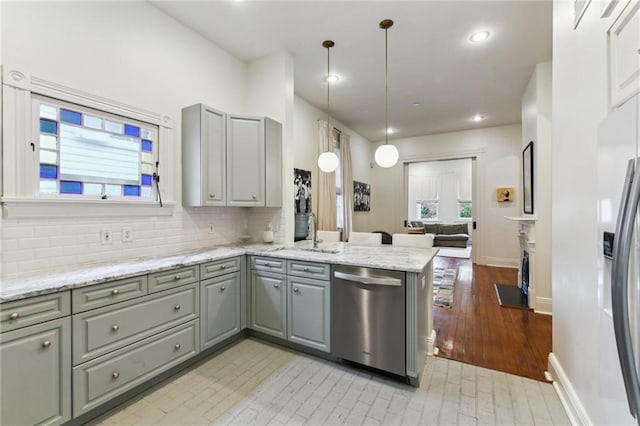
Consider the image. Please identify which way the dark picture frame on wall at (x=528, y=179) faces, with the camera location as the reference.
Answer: facing to the left of the viewer

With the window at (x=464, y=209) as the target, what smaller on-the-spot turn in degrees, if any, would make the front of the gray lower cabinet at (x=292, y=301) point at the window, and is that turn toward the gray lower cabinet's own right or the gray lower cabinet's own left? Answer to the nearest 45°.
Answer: approximately 180°

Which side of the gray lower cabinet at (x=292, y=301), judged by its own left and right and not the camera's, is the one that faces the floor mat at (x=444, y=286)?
back

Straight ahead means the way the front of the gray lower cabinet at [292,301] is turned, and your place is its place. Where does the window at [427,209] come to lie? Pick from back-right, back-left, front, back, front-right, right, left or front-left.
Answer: back

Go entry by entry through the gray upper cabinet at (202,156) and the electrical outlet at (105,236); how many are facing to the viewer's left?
0

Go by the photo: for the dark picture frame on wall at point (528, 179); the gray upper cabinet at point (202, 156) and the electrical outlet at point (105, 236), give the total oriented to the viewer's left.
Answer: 1

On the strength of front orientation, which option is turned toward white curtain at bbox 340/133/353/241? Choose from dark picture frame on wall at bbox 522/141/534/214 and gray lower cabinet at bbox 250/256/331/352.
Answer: the dark picture frame on wall

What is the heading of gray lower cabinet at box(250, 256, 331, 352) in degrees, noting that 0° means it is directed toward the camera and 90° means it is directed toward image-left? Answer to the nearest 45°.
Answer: approximately 45°

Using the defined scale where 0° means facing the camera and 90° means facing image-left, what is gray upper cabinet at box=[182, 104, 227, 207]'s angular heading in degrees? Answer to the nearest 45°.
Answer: approximately 315°

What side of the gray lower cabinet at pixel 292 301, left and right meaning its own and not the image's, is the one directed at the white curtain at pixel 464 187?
back

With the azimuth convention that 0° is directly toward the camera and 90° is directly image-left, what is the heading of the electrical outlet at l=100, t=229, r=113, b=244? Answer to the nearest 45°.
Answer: approximately 315°

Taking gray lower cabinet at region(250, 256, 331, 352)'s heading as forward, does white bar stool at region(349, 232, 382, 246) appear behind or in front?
behind
